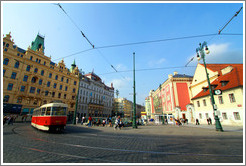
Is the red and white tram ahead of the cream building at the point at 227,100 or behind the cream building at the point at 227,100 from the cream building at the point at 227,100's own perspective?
ahead

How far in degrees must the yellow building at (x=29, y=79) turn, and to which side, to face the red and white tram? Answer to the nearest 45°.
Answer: approximately 45° to its right

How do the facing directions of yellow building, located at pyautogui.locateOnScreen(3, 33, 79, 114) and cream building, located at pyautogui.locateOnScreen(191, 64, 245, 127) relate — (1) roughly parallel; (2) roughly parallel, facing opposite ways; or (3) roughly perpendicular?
roughly parallel, facing opposite ways

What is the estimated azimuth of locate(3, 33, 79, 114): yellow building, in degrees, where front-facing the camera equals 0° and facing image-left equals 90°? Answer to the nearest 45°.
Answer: approximately 315°

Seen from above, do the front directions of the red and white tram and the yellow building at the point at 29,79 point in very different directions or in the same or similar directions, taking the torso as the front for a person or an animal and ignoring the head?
same or similar directions

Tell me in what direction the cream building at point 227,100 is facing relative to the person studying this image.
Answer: facing the viewer and to the left of the viewer

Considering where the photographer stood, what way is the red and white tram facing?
facing the viewer and to the right of the viewer

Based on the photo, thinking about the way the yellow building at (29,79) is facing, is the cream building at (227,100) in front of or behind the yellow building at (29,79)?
in front
